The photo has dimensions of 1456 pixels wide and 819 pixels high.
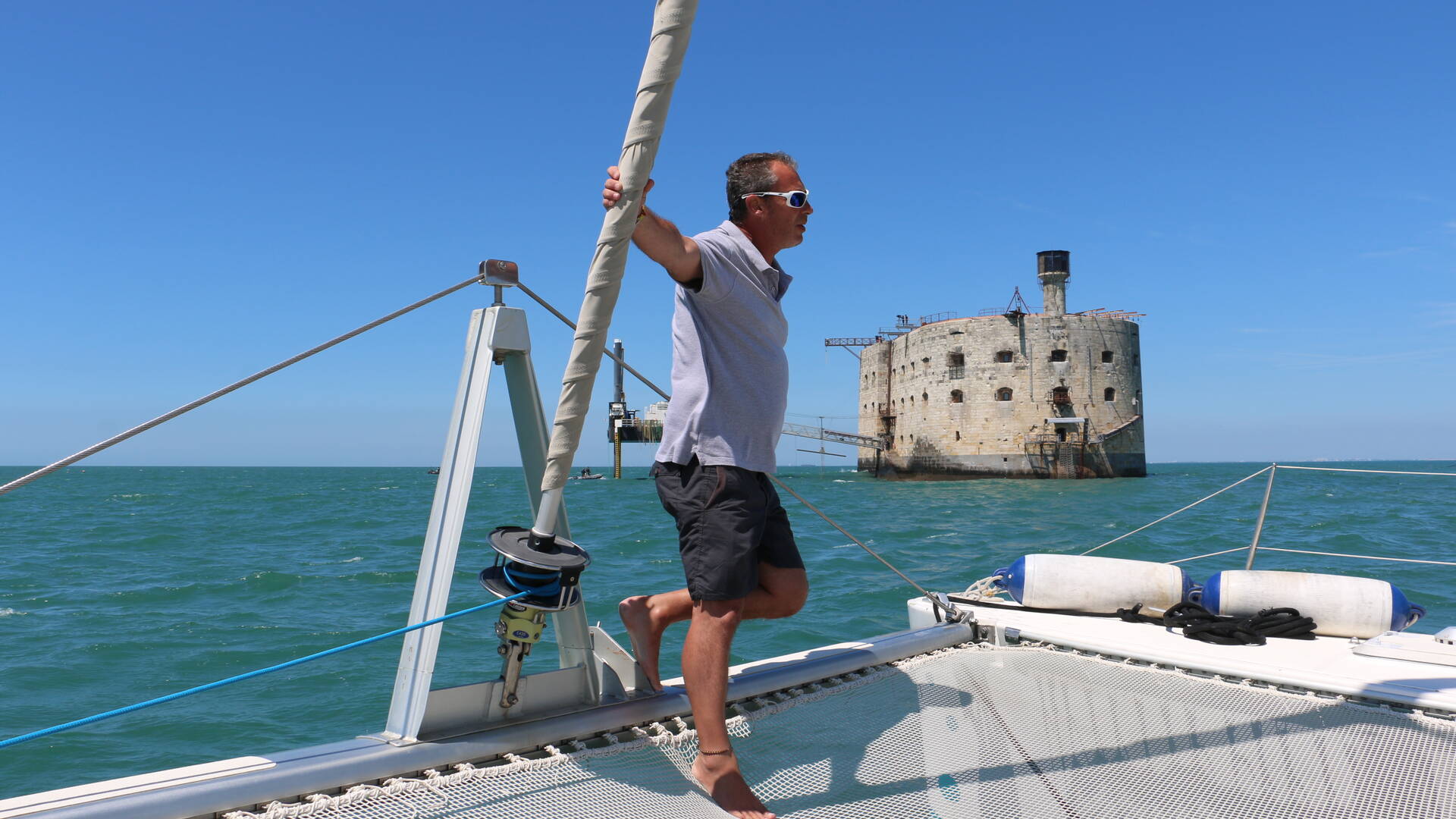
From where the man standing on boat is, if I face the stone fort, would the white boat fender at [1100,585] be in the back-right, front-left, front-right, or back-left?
front-right

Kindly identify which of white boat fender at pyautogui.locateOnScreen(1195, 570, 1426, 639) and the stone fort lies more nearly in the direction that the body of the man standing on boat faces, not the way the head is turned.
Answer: the white boat fender

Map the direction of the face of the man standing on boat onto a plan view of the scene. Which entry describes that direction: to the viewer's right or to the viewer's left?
to the viewer's right

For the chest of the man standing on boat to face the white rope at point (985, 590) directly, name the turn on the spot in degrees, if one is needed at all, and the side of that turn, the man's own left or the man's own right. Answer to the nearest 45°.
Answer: approximately 45° to the man's own left

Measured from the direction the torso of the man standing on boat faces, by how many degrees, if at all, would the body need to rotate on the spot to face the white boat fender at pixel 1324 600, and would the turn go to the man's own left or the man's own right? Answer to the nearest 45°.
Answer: approximately 45° to the man's own left

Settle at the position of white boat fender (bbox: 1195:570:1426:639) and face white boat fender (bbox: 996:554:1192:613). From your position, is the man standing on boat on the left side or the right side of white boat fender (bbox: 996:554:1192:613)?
left

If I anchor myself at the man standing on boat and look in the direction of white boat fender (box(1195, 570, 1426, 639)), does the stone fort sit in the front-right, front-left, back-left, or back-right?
front-left

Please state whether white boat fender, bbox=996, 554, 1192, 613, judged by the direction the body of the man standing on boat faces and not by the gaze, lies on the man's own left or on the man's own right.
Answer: on the man's own left

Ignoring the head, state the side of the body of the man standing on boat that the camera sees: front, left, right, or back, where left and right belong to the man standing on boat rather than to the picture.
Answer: right
